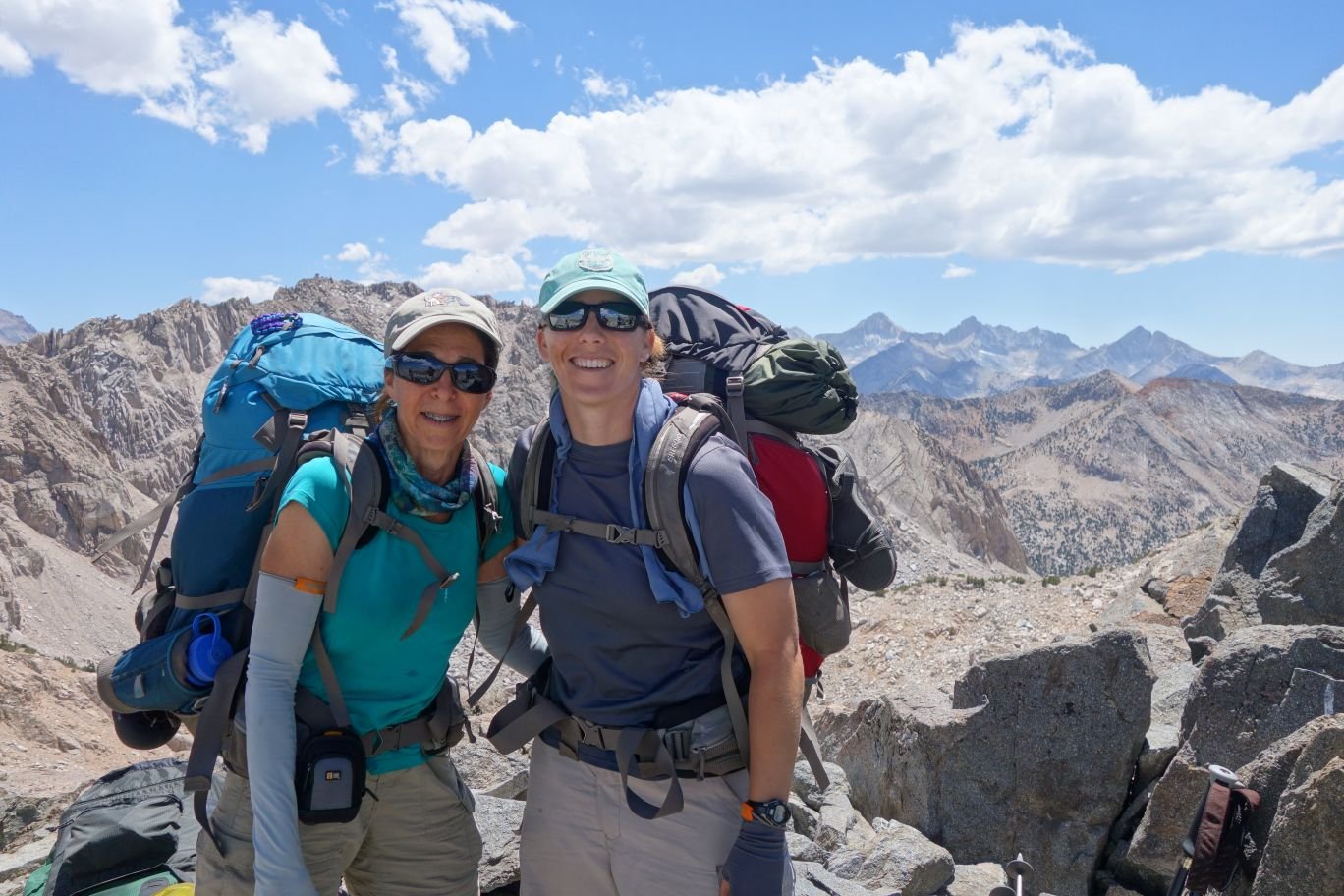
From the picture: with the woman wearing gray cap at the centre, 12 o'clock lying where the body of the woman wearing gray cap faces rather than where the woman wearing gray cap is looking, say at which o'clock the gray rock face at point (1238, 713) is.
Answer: The gray rock face is roughly at 10 o'clock from the woman wearing gray cap.

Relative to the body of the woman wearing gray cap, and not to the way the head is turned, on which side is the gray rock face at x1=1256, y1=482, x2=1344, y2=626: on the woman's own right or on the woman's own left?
on the woman's own left

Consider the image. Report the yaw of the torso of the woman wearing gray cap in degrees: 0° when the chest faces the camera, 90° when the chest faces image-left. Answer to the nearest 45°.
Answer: approximately 315°
